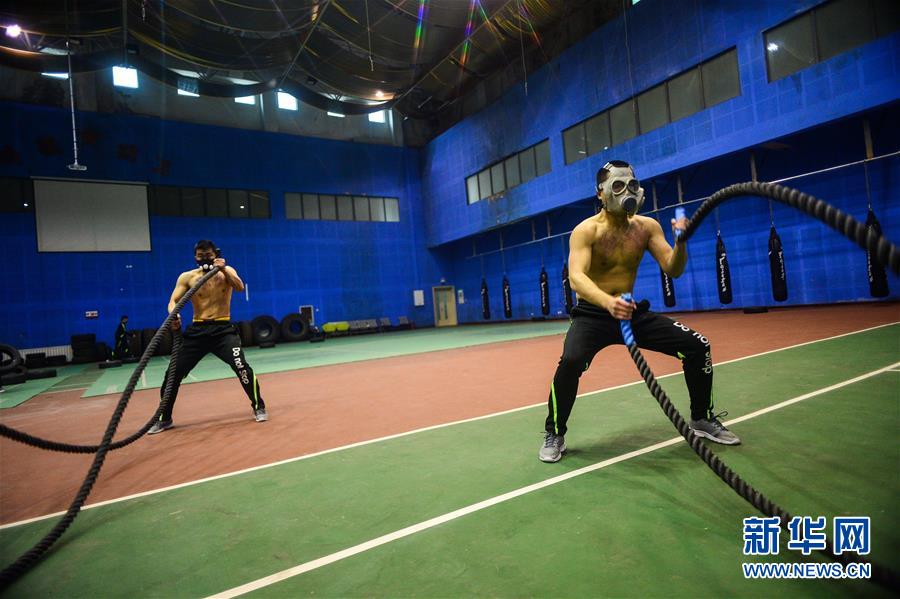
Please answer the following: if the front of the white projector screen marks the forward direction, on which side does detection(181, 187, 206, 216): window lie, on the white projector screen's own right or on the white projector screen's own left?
on the white projector screen's own left

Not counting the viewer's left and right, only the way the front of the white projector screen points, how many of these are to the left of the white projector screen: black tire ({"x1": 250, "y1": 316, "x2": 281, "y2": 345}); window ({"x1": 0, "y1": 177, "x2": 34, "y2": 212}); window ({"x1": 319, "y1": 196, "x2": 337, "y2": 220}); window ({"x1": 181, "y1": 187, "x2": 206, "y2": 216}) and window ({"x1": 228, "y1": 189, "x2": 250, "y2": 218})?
4

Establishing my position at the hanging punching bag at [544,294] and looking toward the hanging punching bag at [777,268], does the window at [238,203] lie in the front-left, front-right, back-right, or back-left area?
back-right

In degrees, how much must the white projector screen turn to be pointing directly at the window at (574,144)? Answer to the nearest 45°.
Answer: approximately 45° to its left

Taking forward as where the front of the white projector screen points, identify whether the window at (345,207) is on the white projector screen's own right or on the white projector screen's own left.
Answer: on the white projector screen's own left

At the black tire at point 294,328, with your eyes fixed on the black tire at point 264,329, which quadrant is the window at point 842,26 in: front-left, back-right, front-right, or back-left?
back-left

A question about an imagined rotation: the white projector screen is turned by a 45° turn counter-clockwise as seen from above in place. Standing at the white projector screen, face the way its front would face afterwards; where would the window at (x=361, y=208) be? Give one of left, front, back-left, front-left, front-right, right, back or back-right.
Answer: front-left

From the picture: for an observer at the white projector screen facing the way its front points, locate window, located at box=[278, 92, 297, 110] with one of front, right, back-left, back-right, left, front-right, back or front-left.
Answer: left

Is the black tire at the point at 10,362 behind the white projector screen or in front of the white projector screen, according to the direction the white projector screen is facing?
in front

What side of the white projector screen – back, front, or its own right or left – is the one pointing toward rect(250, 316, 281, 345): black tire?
left

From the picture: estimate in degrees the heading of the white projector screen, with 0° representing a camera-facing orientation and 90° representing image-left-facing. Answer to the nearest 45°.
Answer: approximately 0°

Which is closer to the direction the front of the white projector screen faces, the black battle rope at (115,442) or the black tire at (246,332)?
the black battle rope

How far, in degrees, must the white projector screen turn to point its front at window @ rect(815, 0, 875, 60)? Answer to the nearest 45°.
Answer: approximately 45° to its left

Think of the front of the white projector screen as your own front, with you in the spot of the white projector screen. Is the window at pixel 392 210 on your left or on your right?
on your left

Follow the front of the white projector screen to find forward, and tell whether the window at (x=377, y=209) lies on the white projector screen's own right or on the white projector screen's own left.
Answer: on the white projector screen's own left

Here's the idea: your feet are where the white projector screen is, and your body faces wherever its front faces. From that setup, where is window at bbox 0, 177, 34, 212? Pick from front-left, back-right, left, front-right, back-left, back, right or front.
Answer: right

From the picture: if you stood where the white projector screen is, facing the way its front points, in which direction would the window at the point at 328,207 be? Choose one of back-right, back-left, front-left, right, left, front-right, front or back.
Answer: left
